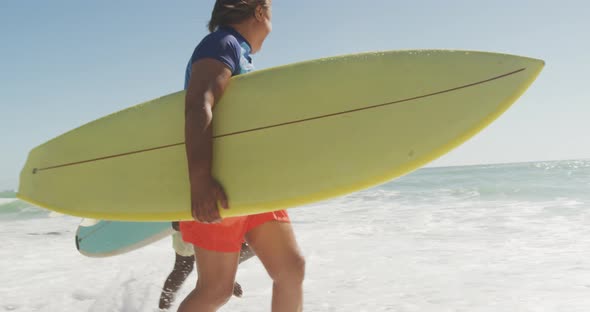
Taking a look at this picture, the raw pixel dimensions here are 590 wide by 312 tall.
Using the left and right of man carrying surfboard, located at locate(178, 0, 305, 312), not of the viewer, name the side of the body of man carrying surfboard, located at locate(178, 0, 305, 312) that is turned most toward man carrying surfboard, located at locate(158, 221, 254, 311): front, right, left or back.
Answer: left

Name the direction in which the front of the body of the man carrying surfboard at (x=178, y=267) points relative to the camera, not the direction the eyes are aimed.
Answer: to the viewer's right

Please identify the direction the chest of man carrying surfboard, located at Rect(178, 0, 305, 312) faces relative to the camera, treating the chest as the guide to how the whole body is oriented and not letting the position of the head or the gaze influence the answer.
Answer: to the viewer's right

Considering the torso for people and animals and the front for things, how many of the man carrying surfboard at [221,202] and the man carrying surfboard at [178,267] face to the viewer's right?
2

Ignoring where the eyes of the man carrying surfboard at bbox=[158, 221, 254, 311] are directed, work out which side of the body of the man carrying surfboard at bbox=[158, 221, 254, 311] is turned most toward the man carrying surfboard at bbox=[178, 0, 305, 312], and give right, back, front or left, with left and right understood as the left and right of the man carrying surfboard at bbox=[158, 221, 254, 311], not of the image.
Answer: right
